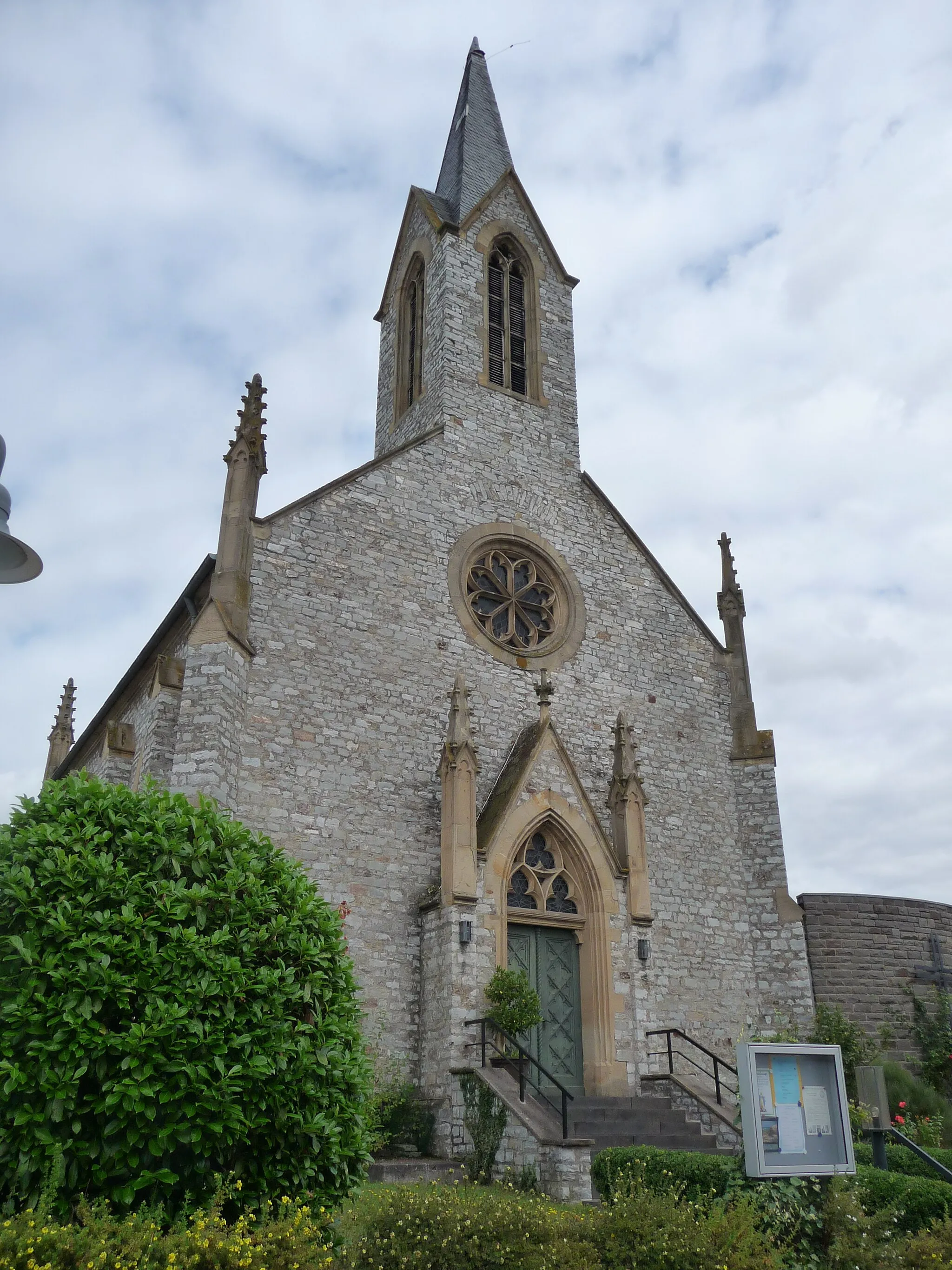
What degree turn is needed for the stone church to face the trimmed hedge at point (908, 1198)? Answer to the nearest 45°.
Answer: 0° — it already faces it

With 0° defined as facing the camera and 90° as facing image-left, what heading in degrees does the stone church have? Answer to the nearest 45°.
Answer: approximately 315°

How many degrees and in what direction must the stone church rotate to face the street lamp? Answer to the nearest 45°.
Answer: approximately 45° to its right

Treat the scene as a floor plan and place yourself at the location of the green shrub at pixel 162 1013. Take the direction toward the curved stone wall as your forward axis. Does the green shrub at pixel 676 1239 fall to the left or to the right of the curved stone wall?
right

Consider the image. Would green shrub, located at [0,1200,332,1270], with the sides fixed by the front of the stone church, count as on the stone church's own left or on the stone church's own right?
on the stone church's own right
